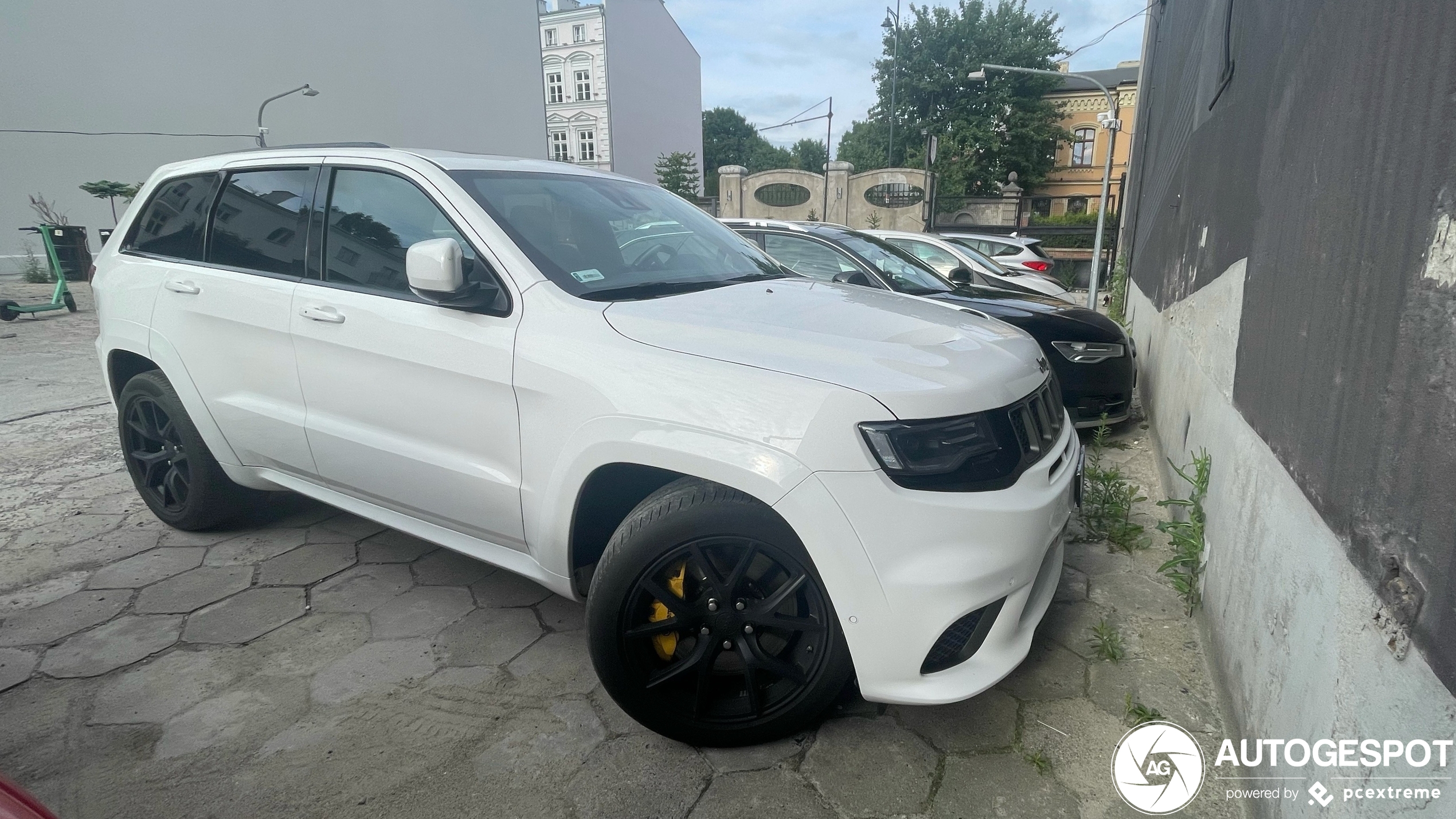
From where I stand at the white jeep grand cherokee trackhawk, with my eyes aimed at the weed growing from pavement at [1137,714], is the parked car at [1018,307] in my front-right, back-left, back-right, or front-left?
front-left

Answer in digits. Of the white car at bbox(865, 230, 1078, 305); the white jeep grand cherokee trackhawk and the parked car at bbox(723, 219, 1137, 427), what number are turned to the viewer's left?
0

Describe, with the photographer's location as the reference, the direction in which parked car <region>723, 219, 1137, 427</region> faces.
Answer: facing the viewer and to the right of the viewer

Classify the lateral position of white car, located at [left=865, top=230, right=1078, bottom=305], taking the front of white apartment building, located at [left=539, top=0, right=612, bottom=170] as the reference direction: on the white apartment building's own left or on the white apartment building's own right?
on the white apartment building's own left

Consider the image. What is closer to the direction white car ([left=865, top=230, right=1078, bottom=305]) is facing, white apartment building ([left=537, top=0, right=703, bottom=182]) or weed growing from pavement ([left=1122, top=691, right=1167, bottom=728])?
the weed growing from pavement

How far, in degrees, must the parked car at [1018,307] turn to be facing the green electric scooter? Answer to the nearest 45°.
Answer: approximately 135° to its right

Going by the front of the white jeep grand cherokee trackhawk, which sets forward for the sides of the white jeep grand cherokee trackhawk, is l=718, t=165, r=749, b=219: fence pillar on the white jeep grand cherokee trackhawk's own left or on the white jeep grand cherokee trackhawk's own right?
on the white jeep grand cherokee trackhawk's own left

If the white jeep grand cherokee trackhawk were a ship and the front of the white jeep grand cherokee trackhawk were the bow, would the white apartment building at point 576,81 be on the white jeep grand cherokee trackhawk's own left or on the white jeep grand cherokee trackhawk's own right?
on the white jeep grand cherokee trackhawk's own left

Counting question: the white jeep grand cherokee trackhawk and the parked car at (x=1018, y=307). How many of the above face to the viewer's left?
0

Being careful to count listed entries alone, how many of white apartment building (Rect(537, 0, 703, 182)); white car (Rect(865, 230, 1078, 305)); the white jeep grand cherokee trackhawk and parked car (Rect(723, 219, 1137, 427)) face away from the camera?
0

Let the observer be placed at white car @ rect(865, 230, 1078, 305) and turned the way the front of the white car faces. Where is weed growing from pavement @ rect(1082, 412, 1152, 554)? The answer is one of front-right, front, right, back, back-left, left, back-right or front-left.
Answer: front-right

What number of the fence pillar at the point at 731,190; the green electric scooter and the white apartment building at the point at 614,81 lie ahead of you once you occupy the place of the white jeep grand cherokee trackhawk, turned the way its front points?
0

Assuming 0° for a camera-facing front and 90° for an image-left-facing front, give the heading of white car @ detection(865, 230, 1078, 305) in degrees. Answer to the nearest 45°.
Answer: approximately 315°

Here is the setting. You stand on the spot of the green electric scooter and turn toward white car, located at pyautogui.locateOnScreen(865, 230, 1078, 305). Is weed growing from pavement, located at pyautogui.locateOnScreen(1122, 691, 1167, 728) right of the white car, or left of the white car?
right

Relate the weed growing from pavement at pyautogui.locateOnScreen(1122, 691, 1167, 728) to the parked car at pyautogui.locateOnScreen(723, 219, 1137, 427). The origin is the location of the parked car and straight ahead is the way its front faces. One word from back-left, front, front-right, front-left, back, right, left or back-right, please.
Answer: front-right

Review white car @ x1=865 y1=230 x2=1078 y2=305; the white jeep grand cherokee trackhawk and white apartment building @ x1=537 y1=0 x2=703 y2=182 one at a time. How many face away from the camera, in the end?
0

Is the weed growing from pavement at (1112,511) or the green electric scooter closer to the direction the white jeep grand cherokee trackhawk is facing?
the weed growing from pavement
